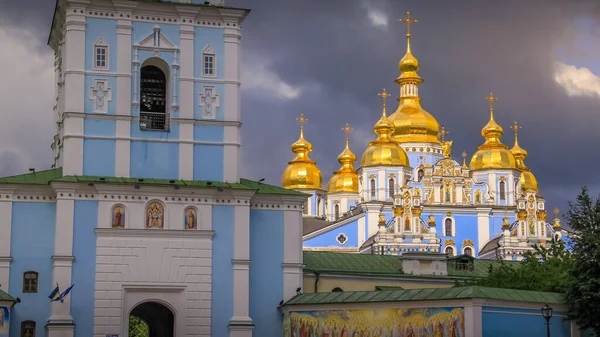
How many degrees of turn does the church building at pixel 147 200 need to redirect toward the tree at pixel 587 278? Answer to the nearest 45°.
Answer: approximately 90° to its left

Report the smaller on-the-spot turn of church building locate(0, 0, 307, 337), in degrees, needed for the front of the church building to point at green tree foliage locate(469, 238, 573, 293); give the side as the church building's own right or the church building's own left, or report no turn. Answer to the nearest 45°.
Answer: approximately 90° to the church building's own left

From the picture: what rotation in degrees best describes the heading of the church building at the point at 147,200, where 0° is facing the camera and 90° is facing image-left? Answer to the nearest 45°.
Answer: approximately 0°
